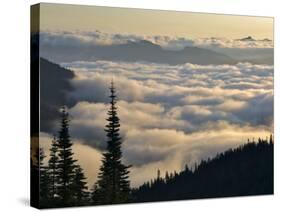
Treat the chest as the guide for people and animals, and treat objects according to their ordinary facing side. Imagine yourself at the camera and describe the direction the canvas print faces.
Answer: facing the viewer and to the right of the viewer
